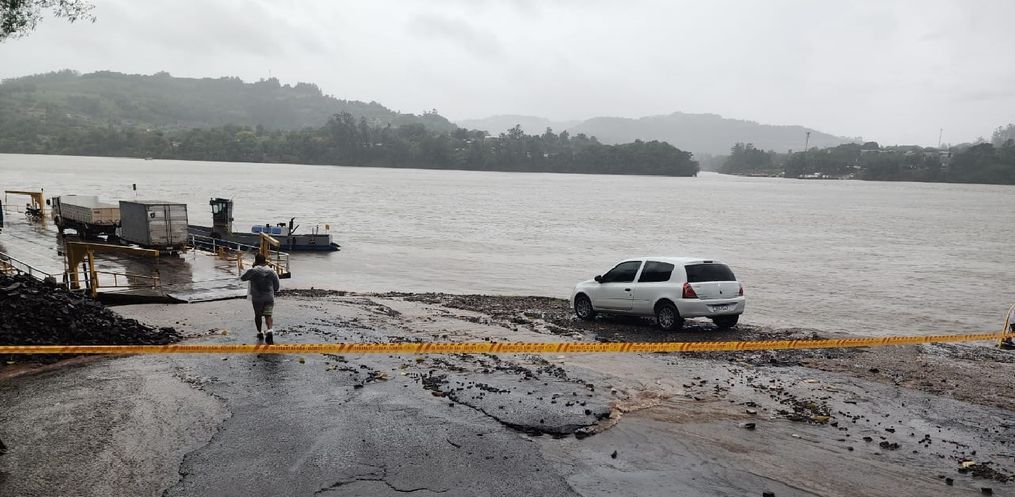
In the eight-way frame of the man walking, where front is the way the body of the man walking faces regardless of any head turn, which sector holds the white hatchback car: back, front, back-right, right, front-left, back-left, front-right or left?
right

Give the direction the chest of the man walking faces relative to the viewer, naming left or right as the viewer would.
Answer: facing away from the viewer

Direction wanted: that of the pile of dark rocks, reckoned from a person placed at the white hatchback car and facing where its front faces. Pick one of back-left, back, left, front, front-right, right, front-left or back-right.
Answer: left

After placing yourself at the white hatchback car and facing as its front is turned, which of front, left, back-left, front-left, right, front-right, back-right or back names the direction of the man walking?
left

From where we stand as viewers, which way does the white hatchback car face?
facing away from the viewer and to the left of the viewer

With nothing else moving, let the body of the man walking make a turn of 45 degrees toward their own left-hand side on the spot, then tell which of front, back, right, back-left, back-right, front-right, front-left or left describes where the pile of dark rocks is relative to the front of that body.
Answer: front-left
